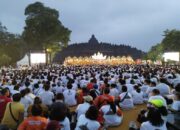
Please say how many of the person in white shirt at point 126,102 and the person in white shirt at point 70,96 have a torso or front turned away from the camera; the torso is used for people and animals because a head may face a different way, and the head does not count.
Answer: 2

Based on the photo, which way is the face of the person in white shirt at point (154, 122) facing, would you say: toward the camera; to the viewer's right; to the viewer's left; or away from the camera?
away from the camera

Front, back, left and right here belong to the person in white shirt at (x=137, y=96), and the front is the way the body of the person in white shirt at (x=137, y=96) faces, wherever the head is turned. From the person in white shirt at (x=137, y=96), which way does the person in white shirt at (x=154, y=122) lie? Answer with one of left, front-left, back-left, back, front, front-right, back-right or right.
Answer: back

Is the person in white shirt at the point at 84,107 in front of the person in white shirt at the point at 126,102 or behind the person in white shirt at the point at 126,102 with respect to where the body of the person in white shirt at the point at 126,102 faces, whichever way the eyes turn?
behind

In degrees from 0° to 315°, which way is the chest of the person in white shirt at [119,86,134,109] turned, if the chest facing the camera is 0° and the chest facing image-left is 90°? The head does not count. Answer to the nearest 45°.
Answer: approximately 180°

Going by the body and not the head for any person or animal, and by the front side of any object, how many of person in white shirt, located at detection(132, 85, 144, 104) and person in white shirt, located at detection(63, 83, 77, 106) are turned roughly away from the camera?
2

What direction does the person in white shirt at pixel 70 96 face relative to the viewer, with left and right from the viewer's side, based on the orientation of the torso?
facing away from the viewer

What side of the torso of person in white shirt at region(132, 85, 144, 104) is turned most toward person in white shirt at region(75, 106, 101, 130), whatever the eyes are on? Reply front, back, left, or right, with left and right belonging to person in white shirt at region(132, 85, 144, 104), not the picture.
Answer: back

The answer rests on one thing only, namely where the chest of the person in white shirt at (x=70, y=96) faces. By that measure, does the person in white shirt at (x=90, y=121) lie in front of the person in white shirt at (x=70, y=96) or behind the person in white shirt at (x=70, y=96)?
behind

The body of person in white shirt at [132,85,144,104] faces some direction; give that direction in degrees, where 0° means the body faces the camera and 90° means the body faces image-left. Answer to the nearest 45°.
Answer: approximately 180°

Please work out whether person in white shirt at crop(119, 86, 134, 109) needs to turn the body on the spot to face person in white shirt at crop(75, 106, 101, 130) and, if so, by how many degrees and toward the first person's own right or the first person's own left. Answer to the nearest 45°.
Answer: approximately 180°
